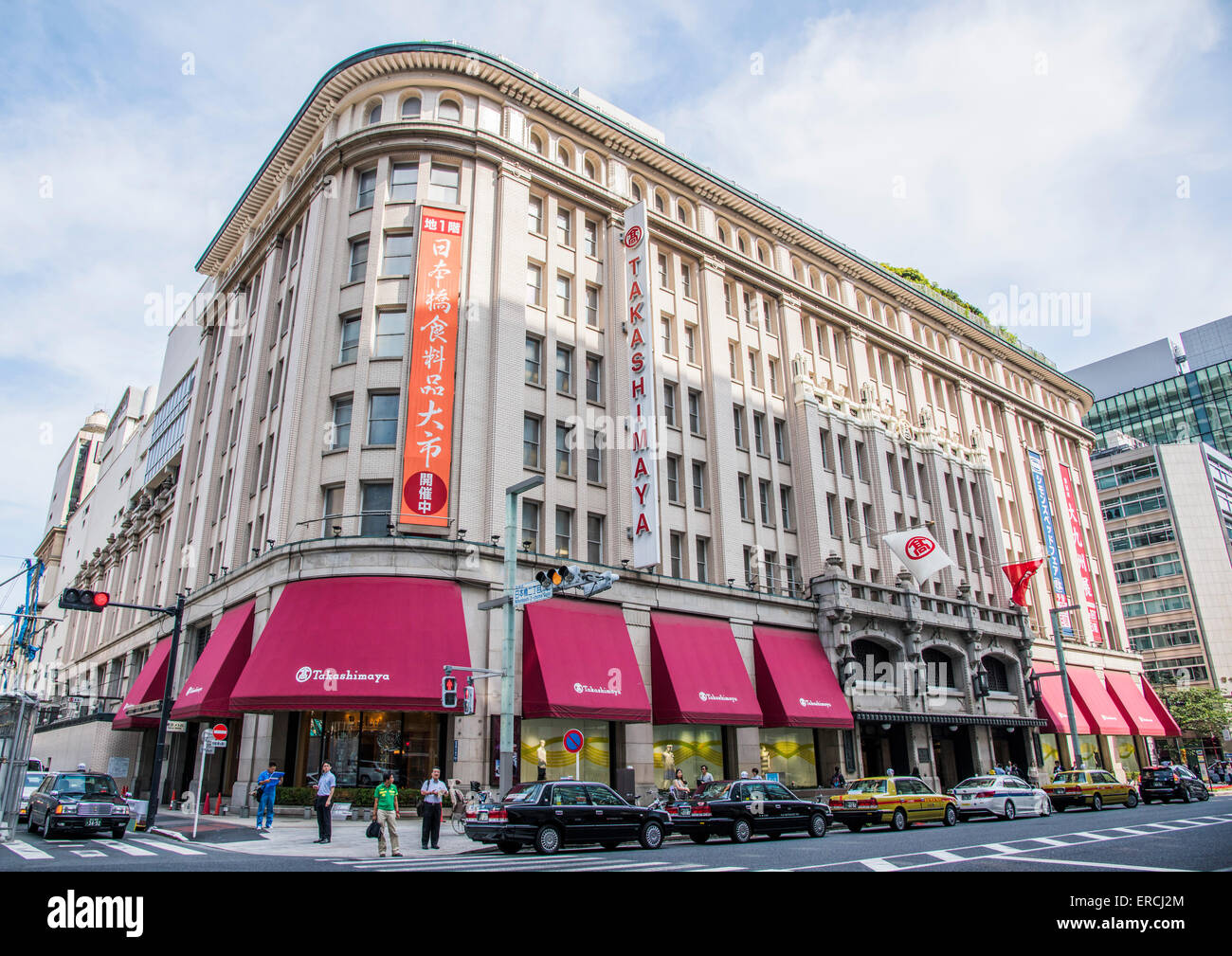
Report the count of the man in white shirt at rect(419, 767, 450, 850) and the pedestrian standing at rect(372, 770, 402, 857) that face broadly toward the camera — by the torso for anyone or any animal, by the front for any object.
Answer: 2

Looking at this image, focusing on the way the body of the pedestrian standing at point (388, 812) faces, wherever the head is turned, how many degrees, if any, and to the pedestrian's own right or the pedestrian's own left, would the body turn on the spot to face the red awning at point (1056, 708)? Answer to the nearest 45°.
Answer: approximately 135° to the pedestrian's own left

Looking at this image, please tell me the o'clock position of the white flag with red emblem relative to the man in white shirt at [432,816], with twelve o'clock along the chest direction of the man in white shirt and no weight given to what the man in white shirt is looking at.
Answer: The white flag with red emblem is roughly at 8 o'clock from the man in white shirt.

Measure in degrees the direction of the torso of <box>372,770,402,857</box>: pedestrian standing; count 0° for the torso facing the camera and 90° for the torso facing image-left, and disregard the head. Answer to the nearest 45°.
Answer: approximately 0°

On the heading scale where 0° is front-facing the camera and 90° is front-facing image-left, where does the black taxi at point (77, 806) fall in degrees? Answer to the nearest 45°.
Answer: approximately 315°

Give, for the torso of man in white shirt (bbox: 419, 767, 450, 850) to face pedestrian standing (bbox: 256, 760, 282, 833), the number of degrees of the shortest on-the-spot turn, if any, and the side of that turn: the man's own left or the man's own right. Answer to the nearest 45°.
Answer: approximately 135° to the man's own right

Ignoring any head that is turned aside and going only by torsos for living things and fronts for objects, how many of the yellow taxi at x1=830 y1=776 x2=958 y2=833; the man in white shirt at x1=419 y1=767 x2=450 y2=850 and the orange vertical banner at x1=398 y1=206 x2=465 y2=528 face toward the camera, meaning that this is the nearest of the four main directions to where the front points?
2
